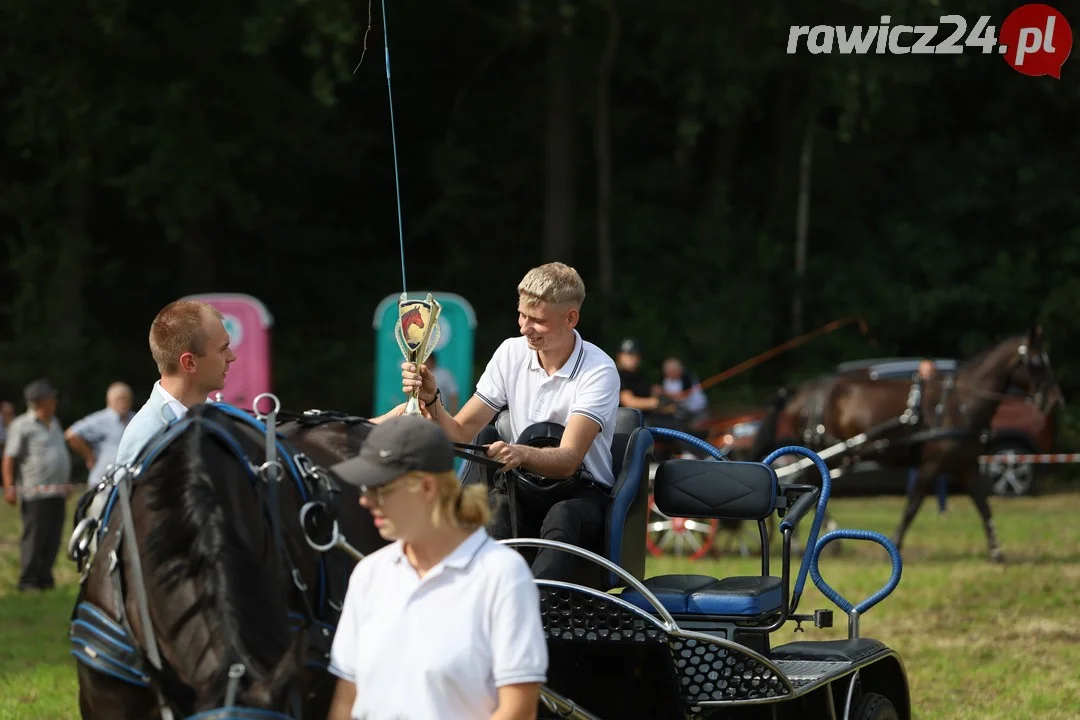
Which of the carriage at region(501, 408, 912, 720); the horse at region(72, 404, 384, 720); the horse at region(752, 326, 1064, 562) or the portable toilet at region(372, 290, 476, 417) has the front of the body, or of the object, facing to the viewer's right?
the horse at region(752, 326, 1064, 562)

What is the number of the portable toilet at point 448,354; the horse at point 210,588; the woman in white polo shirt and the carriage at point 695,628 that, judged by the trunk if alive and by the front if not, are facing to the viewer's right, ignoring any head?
0

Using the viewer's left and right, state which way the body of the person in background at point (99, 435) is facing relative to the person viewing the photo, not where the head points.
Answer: facing the viewer and to the right of the viewer

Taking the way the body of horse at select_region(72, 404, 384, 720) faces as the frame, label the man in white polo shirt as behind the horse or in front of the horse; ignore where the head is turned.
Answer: behind

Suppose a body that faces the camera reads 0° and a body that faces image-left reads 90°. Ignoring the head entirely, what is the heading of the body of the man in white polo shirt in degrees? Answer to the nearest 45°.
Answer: approximately 45°

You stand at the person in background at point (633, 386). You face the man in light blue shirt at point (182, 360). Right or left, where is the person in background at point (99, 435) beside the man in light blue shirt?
right

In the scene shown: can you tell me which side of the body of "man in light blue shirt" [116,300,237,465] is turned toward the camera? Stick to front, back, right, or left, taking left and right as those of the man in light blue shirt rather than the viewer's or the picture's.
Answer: right

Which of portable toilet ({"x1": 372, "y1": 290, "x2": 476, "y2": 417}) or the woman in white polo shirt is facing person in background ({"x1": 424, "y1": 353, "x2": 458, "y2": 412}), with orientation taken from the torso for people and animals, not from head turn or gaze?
the portable toilet

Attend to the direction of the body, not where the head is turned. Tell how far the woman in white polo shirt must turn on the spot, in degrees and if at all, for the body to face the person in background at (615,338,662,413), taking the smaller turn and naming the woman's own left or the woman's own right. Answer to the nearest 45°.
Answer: approximately 135° to the woman's own right

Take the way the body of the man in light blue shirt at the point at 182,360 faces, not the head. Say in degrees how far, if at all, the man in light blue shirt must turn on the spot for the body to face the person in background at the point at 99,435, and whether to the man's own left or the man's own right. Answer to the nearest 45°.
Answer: approximately 90° to the man's own left

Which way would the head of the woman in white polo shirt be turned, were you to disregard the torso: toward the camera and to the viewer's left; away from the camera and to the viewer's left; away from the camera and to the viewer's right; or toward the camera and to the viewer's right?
toward the camera and to the viewer's left

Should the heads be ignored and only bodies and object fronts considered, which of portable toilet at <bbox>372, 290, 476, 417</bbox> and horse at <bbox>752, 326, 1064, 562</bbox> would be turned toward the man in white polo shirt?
the portable toilet

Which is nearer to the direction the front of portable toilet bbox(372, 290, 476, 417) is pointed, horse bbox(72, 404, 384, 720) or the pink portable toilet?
the horse

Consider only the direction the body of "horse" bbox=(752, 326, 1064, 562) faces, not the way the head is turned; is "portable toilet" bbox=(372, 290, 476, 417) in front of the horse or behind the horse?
behind

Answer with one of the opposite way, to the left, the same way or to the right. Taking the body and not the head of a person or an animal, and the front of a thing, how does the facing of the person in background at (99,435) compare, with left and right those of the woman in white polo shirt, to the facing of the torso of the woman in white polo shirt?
to the left

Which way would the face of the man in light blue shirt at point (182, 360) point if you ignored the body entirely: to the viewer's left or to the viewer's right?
to the viewer's right

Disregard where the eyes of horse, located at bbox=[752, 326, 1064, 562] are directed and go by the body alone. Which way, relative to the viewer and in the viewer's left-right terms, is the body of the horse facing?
facing to the right of the viewer

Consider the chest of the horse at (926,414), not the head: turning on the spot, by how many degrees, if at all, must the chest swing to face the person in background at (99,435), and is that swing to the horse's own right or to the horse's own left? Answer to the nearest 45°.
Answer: approximately 135° to the horse's own right
